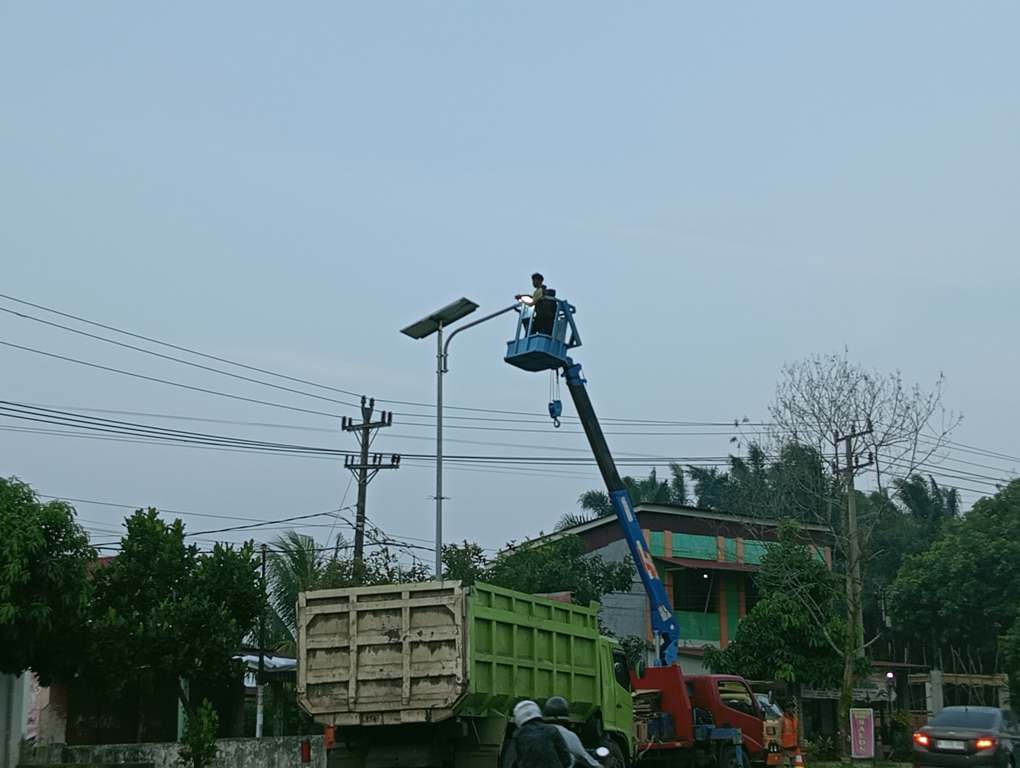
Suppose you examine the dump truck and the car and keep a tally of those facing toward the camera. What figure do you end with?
0

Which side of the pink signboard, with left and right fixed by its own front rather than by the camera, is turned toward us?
front

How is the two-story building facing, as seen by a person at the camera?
facing the viewer and to the right of the viewer

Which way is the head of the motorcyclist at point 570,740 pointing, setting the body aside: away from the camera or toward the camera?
away from the camera

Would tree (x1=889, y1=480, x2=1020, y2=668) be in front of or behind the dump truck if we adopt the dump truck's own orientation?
in front

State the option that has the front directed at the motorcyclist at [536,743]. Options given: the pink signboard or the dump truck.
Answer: the pink signboard

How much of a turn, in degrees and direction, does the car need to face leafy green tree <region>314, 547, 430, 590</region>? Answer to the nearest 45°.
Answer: approximately 90° to its left

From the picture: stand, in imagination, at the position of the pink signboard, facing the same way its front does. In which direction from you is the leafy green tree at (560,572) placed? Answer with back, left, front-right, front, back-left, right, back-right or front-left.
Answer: back-right

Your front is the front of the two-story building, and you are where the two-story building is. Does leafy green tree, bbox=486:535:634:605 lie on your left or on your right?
on your right

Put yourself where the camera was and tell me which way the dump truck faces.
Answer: facing away from the viewer and to the right of the viewer

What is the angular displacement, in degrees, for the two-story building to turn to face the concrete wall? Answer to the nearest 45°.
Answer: approximately 90° to its right

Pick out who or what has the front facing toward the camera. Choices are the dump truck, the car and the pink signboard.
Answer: the pink signboard

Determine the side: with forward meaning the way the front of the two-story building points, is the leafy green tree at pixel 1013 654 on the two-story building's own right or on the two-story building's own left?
on the two-story building's own left

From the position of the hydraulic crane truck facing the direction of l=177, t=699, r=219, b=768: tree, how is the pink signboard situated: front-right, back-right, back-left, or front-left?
back-right

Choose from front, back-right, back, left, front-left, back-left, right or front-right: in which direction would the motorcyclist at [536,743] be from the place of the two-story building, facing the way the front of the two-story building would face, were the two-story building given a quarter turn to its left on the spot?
back-right

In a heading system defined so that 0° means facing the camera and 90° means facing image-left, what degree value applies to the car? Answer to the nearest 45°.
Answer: approximately 225°

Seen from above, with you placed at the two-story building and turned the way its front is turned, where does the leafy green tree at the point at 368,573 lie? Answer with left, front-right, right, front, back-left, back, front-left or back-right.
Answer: right
